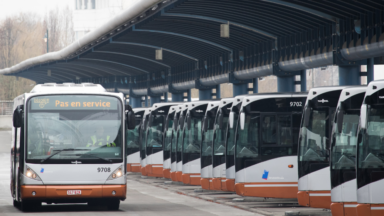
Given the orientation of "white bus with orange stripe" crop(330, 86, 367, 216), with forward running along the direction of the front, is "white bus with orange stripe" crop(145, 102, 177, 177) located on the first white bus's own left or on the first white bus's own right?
on the first white bus's own right

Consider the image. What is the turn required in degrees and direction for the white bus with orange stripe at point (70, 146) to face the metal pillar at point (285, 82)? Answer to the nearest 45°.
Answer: approximately 135° to its left

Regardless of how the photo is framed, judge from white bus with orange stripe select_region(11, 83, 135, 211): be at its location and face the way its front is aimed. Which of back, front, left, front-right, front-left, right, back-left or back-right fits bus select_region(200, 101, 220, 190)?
back-left
